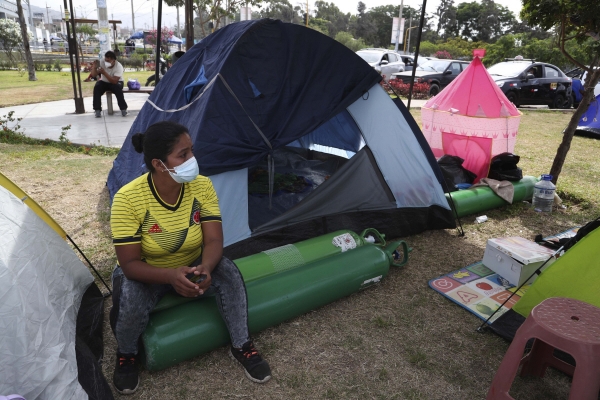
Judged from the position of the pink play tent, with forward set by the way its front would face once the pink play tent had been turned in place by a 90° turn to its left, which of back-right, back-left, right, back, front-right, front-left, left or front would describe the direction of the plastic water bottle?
front-right

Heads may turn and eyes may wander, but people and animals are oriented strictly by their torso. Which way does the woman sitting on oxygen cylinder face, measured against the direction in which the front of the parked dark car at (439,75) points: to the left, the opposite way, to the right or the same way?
to the left

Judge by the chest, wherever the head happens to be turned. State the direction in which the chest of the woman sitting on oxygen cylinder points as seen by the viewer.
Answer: toward the camera

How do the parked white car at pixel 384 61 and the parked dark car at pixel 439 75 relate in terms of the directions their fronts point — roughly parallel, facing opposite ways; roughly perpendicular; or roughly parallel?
roughly parallel

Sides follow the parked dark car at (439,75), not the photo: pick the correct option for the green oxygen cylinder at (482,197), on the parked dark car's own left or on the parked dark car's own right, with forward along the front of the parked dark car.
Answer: on the parked dark car's own left

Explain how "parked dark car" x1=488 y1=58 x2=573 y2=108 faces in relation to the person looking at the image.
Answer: facing the viewer and to the left of the viewer

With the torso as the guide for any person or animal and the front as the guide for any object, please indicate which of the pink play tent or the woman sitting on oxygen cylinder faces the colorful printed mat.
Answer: the pink play tent

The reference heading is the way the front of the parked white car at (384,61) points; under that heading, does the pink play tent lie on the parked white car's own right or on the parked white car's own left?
on the parked white car's own left

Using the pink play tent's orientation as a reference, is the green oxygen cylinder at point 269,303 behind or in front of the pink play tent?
in front

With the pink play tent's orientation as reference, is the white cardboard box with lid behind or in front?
in front

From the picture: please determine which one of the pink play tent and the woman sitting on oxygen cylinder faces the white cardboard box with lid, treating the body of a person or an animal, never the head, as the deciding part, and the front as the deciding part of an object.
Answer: the pink play tent

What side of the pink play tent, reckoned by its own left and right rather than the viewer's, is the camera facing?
front

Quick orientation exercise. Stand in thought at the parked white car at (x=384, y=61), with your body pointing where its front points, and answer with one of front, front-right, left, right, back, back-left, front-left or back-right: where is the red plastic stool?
front-left

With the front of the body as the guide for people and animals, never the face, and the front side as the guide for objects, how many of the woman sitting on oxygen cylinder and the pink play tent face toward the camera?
2

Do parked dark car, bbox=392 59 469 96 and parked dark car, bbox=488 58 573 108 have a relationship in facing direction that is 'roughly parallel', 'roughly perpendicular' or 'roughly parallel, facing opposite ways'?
roughly parallel
